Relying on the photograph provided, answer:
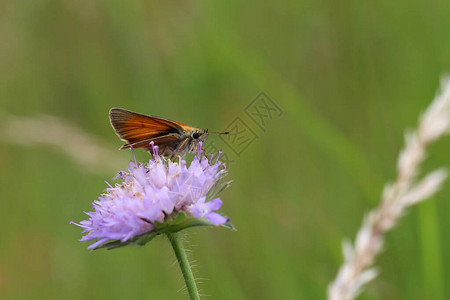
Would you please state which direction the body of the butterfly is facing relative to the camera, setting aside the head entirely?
to the viewer's right
